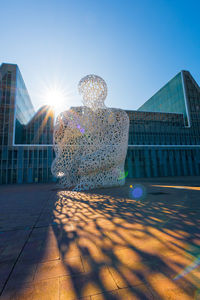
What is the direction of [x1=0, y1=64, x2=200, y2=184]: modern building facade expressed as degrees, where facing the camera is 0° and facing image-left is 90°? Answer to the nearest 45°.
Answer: approximately 0°
